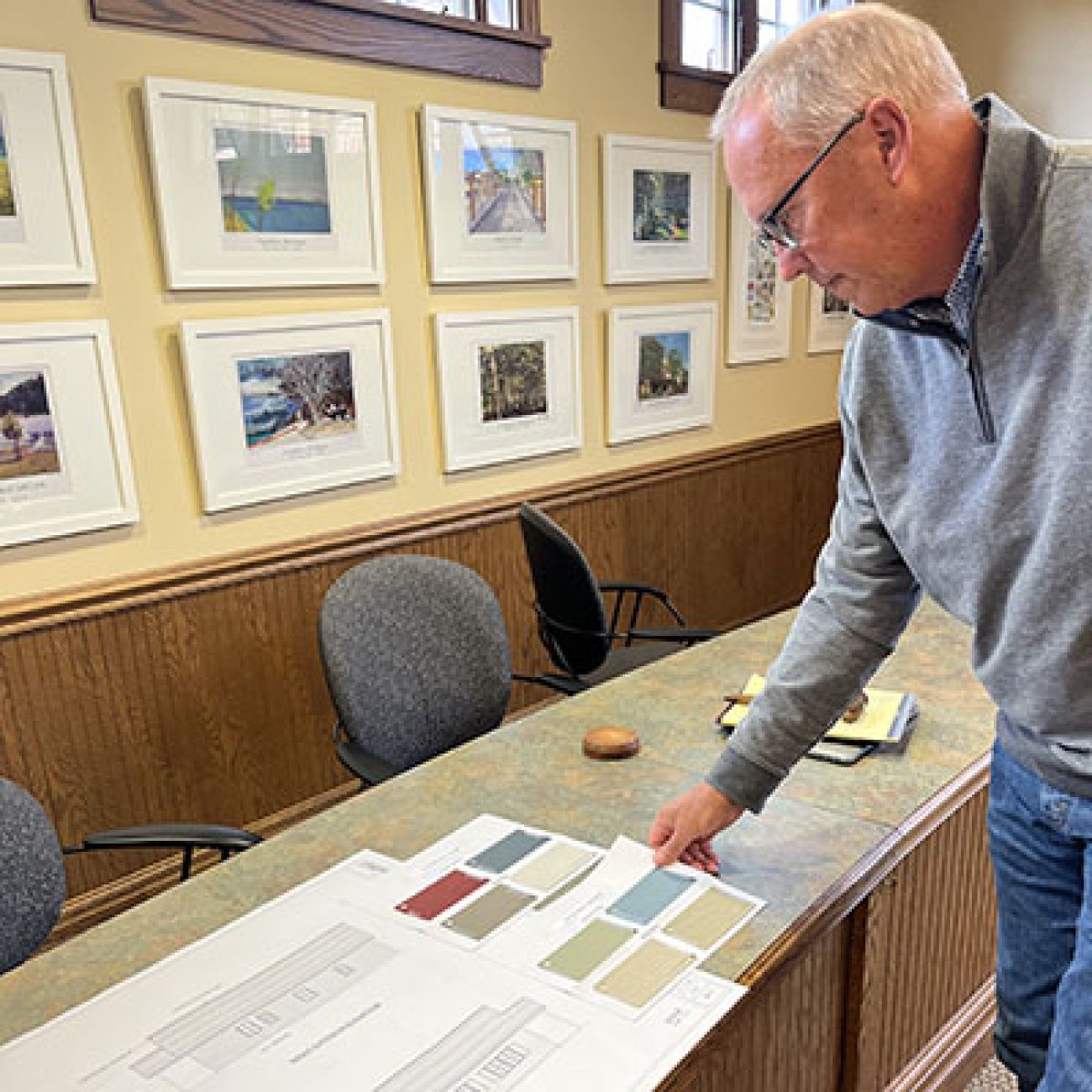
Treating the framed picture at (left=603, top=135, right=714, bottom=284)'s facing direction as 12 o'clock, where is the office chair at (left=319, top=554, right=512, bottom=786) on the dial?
The office chair is roughly at 2 o'clock from the framed picture.

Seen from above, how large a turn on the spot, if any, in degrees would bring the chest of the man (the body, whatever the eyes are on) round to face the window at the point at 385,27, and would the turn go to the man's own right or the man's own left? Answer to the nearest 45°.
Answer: approximately 90° to the man's own right

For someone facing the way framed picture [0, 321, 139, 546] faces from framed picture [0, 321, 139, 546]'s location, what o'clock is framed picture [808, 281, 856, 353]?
framed picture [808, 281, 856, 353] is roughly at 10 o'clock from framed picture [0, 321, 139, 546].

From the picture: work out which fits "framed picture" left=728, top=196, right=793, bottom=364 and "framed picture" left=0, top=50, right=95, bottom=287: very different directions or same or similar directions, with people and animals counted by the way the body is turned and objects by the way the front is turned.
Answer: same or similar directions

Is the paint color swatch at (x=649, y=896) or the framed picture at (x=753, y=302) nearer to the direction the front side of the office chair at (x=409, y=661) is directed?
the paint color swatch

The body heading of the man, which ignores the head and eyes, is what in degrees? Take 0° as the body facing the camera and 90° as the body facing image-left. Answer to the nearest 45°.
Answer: approximately 45°

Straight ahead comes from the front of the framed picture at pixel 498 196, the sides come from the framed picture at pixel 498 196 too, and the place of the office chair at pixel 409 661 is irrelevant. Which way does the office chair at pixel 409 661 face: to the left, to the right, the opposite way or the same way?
the same way

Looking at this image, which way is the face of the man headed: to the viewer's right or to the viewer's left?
to the viewer's left

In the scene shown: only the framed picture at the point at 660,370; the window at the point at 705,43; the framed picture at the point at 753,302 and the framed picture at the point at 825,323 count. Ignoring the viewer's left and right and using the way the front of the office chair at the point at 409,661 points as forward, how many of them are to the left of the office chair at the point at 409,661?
4

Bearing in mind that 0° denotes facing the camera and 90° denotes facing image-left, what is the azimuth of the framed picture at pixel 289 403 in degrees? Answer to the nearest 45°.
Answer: approximately 315°

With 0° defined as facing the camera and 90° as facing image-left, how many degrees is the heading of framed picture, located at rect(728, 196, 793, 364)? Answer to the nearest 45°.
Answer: approximately 315°

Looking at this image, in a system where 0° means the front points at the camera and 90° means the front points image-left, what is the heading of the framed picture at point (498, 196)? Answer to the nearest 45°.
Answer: approximately 315°

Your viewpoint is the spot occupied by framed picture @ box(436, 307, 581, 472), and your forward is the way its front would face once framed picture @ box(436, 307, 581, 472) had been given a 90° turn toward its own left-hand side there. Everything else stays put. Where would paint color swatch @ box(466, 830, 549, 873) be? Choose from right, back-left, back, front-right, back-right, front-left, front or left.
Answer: back-right

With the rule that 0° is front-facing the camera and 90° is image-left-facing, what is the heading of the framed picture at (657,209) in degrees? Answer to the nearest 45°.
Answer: approximately 315°

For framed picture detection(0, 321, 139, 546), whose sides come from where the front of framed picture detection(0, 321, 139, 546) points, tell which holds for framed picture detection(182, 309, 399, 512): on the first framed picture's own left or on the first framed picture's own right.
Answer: on the first framed picture's own left

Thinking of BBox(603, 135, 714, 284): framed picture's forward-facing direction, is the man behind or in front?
in front
